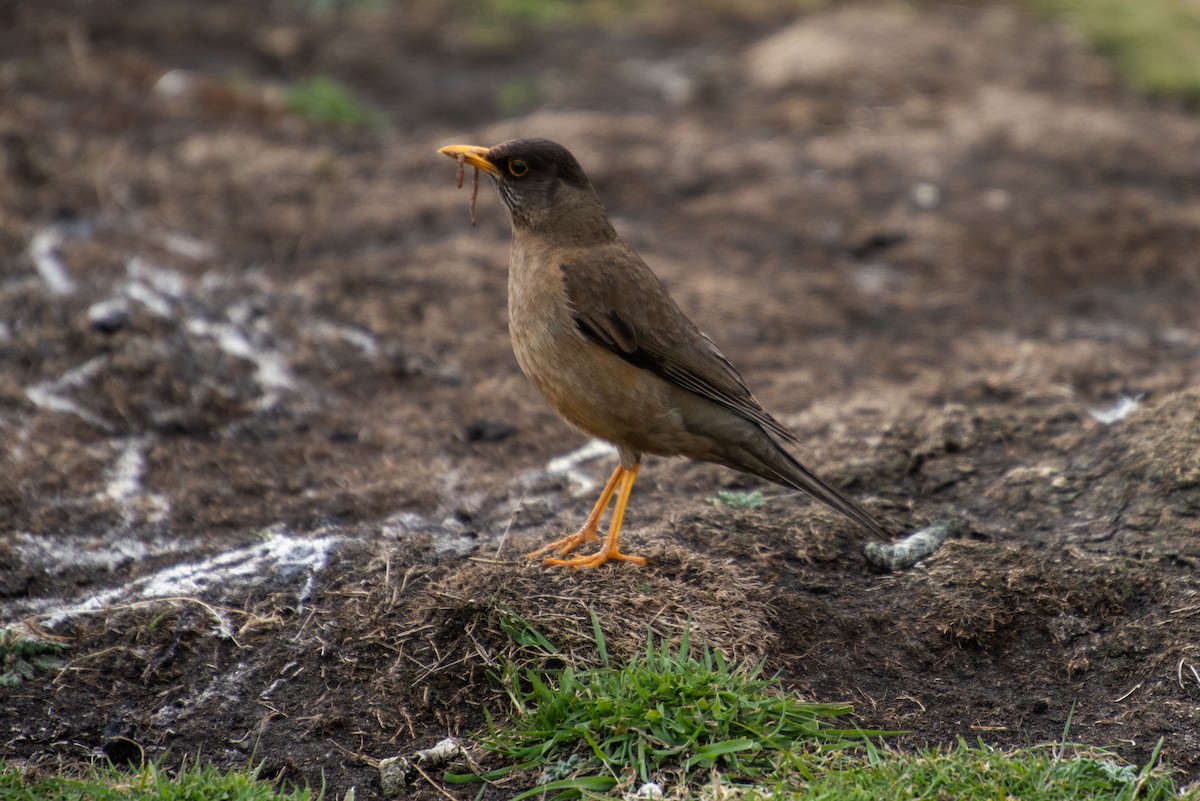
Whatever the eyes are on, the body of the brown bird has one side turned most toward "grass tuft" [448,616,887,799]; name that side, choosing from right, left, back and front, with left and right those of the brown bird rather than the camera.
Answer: left

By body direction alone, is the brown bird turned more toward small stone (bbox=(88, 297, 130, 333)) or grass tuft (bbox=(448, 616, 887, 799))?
the small stone

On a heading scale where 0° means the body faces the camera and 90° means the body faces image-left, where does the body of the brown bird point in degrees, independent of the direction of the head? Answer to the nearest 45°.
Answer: approximately 90°

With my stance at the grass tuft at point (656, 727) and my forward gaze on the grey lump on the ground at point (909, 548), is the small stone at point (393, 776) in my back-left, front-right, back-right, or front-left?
back-left

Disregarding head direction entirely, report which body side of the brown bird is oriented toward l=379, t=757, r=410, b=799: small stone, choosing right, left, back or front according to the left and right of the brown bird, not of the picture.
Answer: left

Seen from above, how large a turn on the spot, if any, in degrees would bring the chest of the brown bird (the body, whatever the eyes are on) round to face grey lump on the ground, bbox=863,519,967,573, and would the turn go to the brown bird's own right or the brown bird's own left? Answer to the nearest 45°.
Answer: approximately 180°
